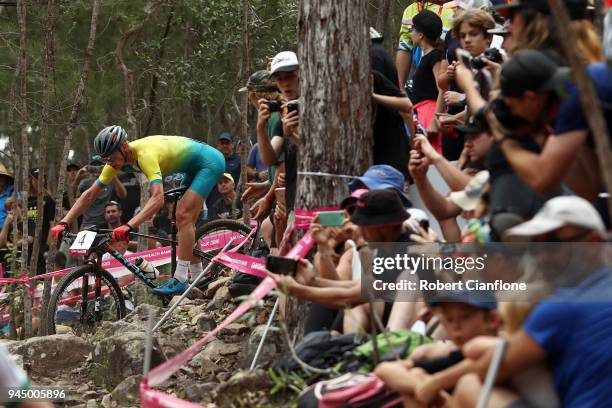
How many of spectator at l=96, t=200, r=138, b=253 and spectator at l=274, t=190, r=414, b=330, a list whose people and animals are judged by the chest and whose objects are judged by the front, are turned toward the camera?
1

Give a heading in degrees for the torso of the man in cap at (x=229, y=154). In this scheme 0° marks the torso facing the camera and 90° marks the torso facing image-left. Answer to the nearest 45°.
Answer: approximately 45°

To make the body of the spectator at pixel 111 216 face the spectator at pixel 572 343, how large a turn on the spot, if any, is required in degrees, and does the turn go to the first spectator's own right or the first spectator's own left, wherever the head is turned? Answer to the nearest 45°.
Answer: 0° — they already face them

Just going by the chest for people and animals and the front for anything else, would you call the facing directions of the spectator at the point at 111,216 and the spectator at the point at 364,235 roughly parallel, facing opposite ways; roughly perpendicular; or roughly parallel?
roughly perpendicular

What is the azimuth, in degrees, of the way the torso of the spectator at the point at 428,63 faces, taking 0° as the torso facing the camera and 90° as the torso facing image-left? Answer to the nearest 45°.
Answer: approximately 90°
